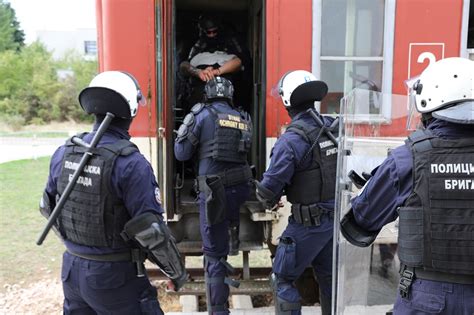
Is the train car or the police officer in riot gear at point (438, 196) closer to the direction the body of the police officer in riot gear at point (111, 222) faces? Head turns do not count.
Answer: the train car

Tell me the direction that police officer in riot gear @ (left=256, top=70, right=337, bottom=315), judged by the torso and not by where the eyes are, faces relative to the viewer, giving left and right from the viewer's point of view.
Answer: facing away from the viewer and to the left of the viewer

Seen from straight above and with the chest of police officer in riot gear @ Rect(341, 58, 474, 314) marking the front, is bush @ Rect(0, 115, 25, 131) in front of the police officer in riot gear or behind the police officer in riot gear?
in front

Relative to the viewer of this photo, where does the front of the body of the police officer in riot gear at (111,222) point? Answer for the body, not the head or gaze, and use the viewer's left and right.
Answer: facing away from the viewer and to the right of the viewer

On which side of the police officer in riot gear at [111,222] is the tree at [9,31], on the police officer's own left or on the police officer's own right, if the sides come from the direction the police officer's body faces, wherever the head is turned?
on the police officer's own left

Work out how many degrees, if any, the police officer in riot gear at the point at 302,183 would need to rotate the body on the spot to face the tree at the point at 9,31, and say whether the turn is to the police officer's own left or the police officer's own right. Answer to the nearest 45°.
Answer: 0° — they already face it

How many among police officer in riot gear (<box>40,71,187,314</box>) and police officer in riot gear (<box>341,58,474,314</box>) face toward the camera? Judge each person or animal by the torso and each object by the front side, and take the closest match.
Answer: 0

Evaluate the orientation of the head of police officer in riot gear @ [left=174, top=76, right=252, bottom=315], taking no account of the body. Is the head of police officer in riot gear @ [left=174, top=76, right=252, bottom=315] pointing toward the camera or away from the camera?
away from the camera

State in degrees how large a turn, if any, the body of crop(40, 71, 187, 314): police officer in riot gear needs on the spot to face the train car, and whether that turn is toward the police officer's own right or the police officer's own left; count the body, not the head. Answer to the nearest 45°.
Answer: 0° — they already face it

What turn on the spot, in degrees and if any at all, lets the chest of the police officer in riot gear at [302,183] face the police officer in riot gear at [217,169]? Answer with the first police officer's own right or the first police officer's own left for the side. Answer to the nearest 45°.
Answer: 0° — they already face them

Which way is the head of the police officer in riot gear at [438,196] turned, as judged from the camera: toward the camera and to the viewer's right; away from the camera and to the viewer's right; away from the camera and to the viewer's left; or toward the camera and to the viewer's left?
away from the camera and to the viewer's left

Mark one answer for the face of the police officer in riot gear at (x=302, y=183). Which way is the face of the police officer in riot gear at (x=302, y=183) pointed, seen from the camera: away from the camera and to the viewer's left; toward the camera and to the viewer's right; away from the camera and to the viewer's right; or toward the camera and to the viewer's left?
away from the camera and to the viewer's left

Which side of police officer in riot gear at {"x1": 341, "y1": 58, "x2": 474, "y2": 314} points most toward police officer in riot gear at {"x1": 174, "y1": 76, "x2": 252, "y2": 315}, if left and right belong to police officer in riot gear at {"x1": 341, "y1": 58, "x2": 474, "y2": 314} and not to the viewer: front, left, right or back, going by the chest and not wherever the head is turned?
front

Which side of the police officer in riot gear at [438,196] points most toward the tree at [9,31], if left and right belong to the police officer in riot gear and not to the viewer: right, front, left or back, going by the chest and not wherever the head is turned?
front
